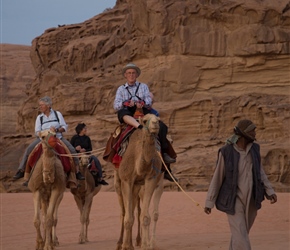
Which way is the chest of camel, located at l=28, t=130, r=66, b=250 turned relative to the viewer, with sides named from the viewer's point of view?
facing the viewer

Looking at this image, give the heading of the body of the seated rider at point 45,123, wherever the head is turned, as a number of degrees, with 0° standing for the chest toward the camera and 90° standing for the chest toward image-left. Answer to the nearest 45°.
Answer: approximately 0°

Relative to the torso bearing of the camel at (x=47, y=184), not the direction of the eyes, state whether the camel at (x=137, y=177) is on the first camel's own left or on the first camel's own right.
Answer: on the first camel's own left

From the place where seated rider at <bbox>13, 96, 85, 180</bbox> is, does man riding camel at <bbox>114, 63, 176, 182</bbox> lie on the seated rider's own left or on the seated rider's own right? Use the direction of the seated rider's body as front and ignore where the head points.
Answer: on the seated rider's own left

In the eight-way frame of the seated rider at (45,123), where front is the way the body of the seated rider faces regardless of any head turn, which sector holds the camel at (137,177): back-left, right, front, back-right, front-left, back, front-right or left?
front-left
